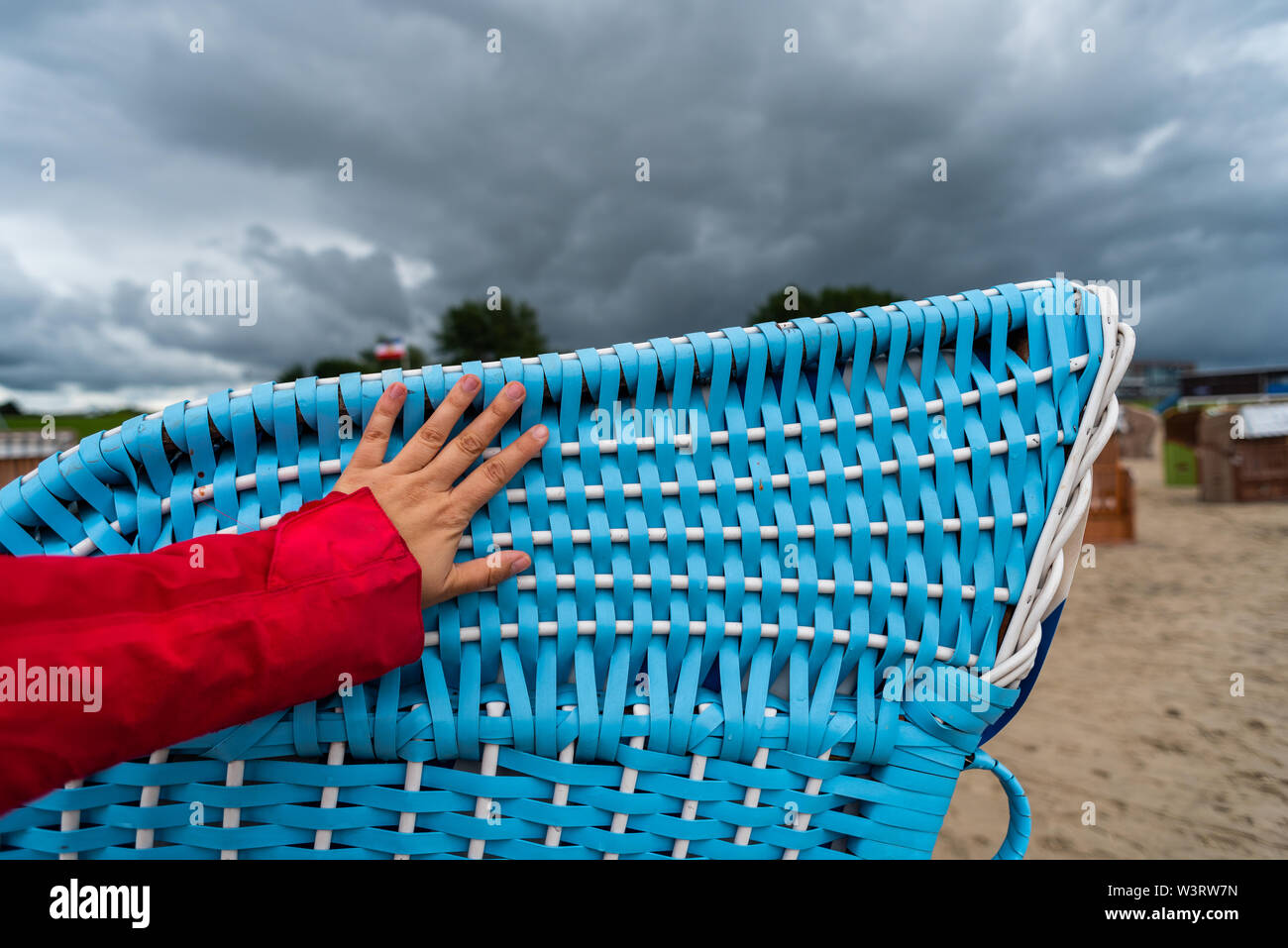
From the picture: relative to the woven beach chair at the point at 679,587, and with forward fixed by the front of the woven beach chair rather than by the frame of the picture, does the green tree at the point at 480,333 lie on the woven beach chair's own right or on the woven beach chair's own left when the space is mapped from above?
on the woven beach chair's own left
